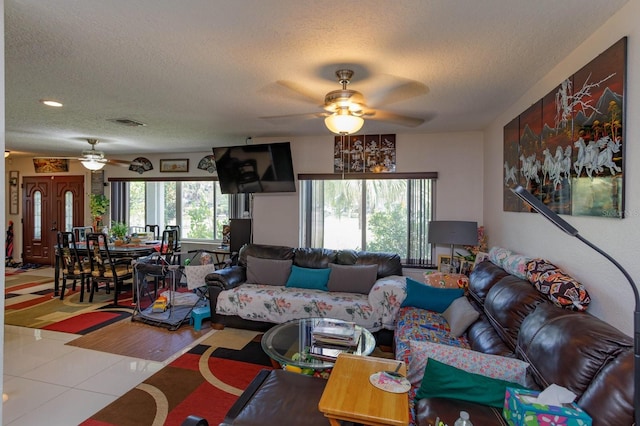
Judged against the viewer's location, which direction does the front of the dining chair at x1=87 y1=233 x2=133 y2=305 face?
facing away from the viewer and to the right of the viewer

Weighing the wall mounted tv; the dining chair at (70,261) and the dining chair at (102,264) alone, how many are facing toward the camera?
1

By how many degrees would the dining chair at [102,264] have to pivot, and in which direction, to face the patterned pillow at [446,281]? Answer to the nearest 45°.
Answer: approximately 90° to its right

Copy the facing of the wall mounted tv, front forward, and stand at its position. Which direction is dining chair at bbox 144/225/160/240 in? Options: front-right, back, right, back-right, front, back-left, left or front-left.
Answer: back-right

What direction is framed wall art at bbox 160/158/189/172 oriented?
toward the camera

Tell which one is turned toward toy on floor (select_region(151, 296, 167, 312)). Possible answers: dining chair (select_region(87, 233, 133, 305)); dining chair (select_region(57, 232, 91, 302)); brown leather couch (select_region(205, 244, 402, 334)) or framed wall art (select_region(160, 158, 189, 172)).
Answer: the framed wall art

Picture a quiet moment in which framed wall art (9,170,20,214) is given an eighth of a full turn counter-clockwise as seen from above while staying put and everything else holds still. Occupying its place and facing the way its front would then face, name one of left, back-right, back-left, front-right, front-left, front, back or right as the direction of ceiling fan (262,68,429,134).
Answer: front-right

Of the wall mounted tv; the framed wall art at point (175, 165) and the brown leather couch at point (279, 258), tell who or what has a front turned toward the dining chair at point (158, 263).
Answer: the framed wall art

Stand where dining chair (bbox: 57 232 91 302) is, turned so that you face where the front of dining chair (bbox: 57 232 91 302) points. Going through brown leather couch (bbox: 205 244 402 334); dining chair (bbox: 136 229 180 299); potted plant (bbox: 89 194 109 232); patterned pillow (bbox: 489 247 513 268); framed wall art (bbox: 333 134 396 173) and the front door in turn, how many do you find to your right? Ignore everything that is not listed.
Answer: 4

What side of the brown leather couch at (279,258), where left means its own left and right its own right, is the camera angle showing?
front

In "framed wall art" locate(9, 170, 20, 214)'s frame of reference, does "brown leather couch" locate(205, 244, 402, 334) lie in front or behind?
in front

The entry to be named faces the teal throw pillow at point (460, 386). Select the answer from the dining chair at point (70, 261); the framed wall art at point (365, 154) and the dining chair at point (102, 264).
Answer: the framed wall art

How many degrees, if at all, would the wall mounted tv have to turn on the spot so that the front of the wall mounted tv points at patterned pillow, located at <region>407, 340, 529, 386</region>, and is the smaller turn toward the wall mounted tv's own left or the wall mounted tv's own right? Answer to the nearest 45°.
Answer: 0° — it already faces it

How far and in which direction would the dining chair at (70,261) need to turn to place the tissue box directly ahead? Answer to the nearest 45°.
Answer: approximately 135° to its right

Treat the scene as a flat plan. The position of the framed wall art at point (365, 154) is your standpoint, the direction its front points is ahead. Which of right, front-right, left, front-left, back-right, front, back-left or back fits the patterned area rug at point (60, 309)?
right

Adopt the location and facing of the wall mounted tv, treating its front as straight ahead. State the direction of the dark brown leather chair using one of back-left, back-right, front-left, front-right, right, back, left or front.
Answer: front

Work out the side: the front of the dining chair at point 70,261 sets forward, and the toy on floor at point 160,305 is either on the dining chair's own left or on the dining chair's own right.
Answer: on the dining chair's own right
